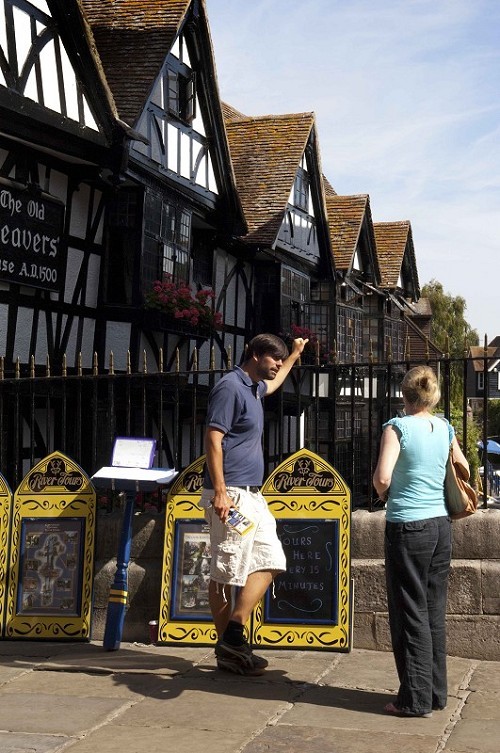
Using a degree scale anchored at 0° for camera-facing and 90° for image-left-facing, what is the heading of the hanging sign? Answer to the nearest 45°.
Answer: approximately 315°

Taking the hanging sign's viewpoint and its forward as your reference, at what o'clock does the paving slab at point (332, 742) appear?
The paving slab is roughly at 1 o'clock from the hanging sign.

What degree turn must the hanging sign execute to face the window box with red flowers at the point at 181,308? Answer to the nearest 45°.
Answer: approximately 90° to its left

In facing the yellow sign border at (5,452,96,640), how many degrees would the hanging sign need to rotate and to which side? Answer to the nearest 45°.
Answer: approximately 45° to its right

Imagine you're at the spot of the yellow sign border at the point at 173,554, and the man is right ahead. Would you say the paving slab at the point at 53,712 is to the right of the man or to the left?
right
